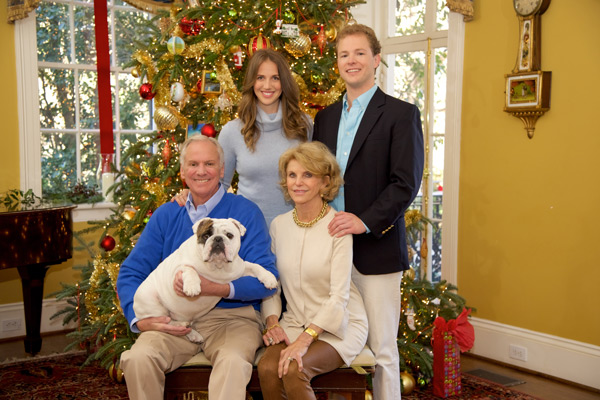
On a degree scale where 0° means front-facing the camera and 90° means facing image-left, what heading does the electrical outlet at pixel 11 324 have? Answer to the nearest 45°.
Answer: approximately 0°

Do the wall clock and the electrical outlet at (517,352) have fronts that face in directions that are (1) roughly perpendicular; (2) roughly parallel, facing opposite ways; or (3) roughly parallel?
roughly parallel

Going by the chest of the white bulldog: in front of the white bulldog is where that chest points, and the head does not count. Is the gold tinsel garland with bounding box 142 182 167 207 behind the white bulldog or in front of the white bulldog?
behind

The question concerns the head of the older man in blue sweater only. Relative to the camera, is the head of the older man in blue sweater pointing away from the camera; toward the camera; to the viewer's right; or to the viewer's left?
toward the camera

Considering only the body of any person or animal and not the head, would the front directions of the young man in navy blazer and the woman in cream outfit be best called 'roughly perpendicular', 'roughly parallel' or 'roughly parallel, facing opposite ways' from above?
roughly parallel

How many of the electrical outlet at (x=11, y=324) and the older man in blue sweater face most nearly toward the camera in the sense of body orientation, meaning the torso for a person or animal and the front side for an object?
2

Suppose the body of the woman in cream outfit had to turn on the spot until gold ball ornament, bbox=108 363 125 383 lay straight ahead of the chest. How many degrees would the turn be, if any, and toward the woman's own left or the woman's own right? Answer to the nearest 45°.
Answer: approximately 90° to the woman's own right

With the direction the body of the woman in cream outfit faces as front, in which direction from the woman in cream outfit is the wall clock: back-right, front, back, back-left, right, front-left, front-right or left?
back

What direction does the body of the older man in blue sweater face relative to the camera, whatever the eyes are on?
toward the camera

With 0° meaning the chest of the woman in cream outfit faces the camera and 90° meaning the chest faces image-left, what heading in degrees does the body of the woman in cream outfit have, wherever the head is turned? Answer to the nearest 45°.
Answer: approximately 45°
